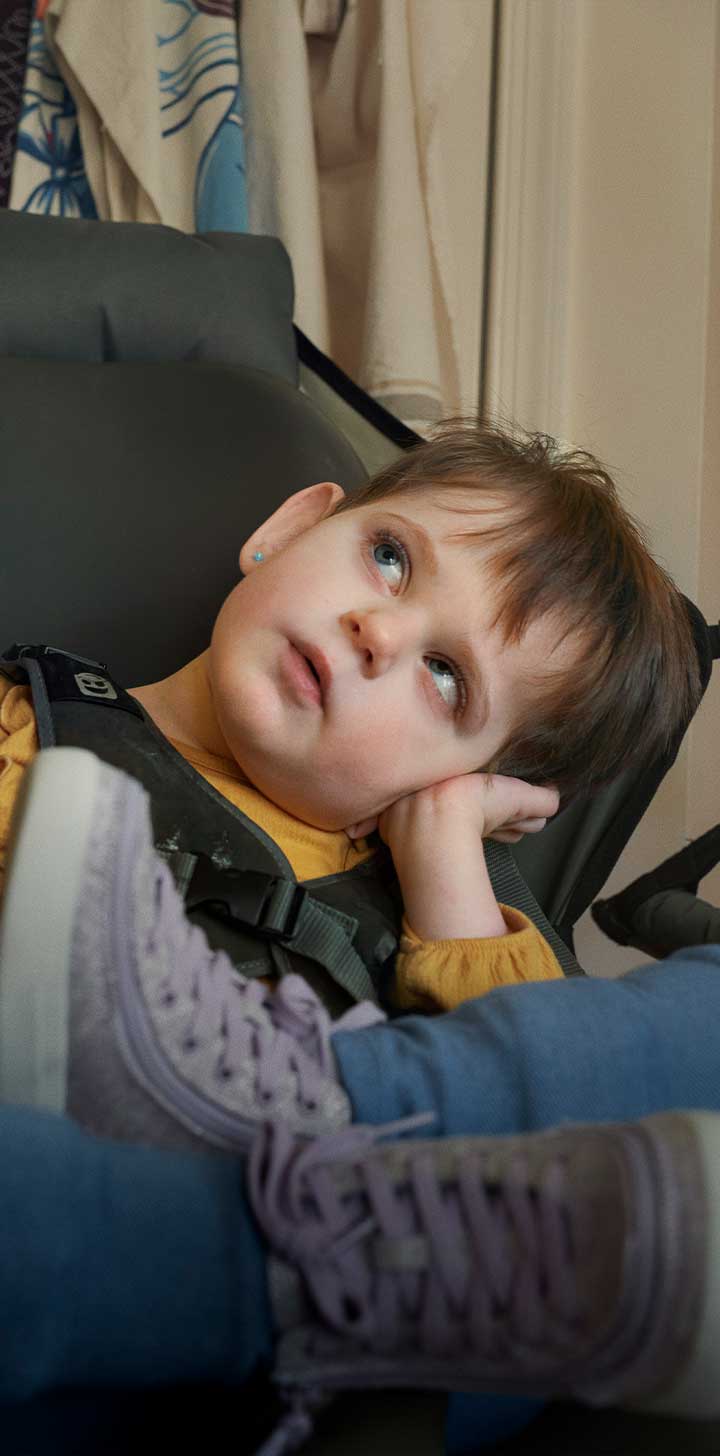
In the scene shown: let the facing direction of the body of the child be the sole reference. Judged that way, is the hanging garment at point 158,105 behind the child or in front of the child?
behind

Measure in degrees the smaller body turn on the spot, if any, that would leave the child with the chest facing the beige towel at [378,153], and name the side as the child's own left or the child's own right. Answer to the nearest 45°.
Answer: approximately 180°

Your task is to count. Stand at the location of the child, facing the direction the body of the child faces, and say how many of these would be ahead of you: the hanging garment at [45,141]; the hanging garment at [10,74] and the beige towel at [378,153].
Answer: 0

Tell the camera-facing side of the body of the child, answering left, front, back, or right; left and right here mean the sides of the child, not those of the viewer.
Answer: front

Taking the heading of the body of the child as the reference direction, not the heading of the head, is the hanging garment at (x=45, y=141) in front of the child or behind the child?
behind
